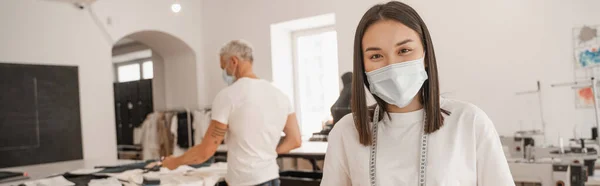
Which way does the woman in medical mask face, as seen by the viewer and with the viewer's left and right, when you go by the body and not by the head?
facing the viewer

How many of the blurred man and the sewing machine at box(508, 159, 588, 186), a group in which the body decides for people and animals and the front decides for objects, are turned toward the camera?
1

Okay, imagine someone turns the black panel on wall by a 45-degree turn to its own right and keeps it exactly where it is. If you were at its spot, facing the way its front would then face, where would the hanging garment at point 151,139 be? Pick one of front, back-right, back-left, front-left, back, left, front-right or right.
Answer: back-left

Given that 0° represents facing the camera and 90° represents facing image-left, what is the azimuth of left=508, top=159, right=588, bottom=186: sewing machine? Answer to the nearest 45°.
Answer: approximately 0°

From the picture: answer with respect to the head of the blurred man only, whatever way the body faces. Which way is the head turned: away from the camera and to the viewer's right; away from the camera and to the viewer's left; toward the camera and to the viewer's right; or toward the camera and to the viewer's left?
away from the camera and to the viewer's left

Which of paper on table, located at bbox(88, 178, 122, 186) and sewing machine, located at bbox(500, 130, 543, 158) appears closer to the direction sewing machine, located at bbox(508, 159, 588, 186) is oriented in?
the paper on table

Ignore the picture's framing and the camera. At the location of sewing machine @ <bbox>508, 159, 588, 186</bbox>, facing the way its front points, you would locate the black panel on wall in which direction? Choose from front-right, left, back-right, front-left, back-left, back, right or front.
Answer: right

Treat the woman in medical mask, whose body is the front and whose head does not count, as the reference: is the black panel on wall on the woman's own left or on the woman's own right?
on the woman's own right

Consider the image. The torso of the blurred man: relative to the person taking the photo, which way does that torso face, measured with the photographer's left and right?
facing away from the viewer and to the left of the viewer
